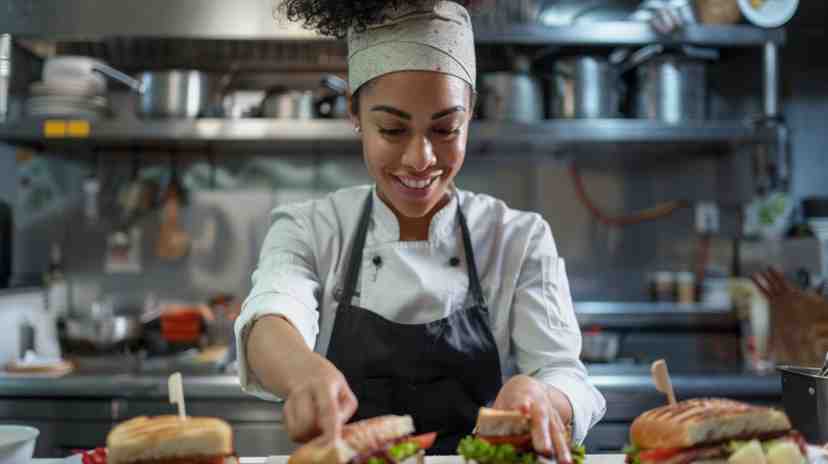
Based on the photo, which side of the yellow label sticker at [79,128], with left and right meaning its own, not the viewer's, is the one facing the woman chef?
front

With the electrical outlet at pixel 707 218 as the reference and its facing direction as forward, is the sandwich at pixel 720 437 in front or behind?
in front

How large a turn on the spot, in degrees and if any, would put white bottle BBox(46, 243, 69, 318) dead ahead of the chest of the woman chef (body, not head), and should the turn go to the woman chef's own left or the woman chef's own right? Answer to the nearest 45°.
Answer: approximately 135° to the woman chef's own right

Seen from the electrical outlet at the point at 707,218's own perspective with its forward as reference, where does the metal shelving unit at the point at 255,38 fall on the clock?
The metal shelving unit is roughly at 2 o'clock from the electrical outlet.

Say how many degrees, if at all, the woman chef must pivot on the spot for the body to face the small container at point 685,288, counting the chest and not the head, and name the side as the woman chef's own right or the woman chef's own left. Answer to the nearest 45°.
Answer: approximately 135° to the woman chef's own left

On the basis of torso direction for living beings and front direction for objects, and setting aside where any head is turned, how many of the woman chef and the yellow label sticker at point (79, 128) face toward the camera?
2

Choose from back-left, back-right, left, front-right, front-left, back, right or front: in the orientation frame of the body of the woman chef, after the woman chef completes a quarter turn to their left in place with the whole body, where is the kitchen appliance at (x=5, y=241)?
back-left

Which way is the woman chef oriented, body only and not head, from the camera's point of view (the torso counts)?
toward the camera

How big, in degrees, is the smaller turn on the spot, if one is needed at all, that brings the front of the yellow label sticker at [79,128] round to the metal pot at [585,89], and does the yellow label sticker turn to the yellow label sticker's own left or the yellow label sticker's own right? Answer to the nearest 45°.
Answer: approximately 90° to the yellow label sticker's own left

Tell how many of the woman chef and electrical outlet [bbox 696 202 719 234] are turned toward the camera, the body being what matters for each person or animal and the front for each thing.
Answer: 2
